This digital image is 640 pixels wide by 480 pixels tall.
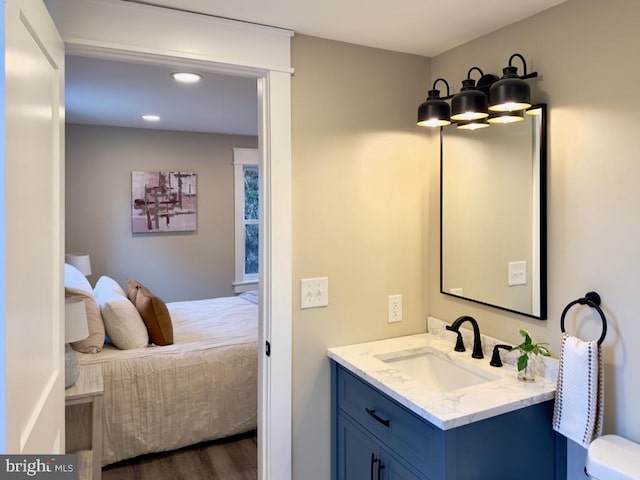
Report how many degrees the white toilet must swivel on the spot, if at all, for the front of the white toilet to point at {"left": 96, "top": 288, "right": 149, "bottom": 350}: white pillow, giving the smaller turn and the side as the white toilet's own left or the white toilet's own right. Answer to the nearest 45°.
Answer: approximately 45° to the white toilet's own right

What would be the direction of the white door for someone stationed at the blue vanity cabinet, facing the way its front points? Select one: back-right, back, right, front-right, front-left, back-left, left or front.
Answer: front

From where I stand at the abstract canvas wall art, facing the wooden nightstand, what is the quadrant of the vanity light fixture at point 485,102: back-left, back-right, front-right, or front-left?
front-left

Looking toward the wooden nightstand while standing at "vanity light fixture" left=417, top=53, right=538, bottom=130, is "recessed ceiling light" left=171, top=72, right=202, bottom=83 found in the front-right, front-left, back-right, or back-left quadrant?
front-right

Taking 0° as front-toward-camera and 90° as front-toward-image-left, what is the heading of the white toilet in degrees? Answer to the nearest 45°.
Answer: approximately 45°

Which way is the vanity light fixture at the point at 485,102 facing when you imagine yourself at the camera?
facing the viewer and to the left of the viewer

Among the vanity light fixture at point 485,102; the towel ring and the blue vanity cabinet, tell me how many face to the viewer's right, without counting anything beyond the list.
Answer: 0

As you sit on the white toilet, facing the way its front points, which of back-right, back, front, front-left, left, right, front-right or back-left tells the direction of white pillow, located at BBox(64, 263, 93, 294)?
front-right

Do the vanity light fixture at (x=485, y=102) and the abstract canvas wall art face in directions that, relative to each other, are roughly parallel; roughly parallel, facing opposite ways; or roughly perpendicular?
roughly perpendicular

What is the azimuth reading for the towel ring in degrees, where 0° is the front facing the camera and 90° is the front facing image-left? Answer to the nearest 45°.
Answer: approximately 45°

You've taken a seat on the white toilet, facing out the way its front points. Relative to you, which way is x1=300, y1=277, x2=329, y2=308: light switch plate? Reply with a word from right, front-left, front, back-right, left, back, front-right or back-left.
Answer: front-right

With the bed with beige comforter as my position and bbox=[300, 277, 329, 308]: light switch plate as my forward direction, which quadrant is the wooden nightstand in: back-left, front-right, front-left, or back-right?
front-right

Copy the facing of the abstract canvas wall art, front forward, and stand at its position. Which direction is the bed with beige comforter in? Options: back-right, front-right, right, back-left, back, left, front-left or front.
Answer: front

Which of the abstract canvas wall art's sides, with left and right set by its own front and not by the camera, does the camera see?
front

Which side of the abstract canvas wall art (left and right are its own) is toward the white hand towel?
front

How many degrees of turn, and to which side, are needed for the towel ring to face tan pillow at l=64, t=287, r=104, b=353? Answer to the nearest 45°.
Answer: approximately 45° to its right

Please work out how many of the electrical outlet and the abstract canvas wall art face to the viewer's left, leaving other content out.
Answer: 0
